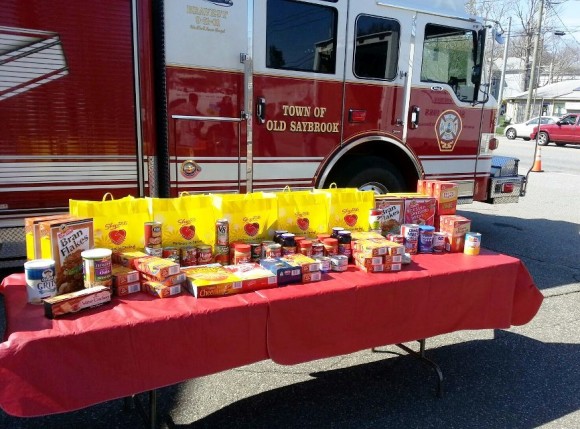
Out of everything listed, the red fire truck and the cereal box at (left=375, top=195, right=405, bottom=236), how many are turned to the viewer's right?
1

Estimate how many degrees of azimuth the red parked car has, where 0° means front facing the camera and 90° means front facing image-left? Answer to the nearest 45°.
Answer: approximately 90°

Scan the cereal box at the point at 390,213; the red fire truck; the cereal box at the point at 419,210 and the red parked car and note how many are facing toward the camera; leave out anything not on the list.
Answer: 2

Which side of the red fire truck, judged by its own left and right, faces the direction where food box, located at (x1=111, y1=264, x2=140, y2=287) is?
right

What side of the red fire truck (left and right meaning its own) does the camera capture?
right

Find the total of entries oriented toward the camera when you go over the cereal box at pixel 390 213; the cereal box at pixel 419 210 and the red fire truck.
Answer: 2

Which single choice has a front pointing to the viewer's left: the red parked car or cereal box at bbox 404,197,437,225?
the red parked car
